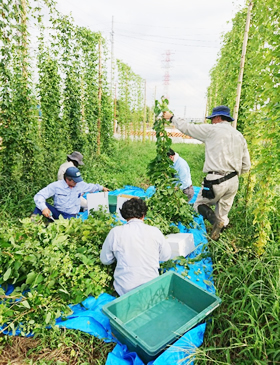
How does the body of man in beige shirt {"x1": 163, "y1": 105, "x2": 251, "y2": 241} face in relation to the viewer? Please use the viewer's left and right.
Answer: facing away from the viewer and to the left of the viewer

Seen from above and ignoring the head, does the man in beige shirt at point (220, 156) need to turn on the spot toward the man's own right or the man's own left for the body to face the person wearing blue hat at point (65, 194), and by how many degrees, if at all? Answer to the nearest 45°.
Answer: approximately 45° to the man's own left

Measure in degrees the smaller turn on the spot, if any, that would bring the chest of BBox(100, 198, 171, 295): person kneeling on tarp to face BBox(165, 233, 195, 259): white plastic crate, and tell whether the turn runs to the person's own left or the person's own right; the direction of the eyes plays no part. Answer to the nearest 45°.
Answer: approximately 45° to the person's own right

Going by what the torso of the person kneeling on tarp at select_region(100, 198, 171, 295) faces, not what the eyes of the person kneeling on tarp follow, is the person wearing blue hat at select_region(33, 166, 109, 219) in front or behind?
in front

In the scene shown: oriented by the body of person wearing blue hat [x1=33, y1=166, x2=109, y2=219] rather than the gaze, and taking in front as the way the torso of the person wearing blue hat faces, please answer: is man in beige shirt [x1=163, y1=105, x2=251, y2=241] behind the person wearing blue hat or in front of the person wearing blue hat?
in front

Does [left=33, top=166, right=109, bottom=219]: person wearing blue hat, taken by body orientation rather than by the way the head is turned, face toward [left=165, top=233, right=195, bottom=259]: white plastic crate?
yes

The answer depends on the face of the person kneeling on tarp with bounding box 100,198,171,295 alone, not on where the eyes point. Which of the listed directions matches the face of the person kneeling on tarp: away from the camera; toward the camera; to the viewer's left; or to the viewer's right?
away from the camera

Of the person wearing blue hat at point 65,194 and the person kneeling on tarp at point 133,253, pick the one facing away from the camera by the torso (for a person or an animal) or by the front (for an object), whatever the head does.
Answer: the person kneeling on tarp

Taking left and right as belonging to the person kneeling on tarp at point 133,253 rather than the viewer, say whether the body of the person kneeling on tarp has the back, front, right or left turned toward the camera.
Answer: back

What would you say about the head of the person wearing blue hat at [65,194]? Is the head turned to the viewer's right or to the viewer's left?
to the viewer's right
